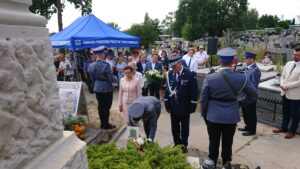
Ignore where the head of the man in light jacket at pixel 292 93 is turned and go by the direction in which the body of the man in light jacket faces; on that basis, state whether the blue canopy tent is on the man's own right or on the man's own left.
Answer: on the man's own right

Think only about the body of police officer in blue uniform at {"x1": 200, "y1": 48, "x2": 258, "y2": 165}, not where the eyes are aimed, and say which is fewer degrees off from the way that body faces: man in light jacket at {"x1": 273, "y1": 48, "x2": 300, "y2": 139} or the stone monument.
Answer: the man in light jacket

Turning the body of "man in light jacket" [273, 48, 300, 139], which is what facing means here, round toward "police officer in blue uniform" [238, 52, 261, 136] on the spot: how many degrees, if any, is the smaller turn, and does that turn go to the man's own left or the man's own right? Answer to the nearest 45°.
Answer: approximately 45° to the man's own right

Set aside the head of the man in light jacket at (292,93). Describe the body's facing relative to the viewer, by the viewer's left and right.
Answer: facing the viewer and to the left of the viewer

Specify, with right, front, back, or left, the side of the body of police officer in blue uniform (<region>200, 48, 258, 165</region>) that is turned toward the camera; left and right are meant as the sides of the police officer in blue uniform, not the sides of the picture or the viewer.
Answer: back

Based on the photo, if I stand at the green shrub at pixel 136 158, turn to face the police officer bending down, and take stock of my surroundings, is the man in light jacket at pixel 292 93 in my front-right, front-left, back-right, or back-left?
front-right

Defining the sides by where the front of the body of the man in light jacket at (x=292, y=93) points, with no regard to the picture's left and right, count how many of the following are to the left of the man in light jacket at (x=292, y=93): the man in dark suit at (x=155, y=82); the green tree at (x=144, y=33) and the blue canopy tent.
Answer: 0

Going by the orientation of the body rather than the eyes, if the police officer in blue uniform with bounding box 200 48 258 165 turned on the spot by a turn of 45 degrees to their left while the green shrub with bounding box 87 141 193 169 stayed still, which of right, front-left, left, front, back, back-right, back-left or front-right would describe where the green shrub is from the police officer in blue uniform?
left

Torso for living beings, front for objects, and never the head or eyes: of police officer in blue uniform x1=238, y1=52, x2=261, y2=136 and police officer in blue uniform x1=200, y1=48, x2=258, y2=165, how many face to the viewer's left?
1

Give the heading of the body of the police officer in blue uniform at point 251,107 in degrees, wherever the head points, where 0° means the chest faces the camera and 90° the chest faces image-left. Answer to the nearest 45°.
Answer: approximately 90°

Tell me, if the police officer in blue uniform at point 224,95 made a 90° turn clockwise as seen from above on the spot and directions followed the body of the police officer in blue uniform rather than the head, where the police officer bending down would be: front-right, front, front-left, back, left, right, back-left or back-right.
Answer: back

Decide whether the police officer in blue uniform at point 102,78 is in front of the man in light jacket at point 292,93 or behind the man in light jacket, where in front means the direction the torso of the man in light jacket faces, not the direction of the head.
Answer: in front

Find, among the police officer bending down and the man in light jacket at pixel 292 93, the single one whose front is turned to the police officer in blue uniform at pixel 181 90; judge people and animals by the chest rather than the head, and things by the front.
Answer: the man in light jacket

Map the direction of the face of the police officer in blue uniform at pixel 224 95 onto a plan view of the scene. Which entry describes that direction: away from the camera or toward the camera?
away from the camera

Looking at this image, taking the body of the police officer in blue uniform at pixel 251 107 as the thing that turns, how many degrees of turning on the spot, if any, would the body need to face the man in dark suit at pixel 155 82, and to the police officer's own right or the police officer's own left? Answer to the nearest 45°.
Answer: approximately 45° to the police officer's own right

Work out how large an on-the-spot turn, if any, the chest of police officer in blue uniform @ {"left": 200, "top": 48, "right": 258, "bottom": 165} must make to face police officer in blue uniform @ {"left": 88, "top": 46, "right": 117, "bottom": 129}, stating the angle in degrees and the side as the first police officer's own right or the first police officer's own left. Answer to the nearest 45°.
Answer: approximately 45° to the first police officer's own left
